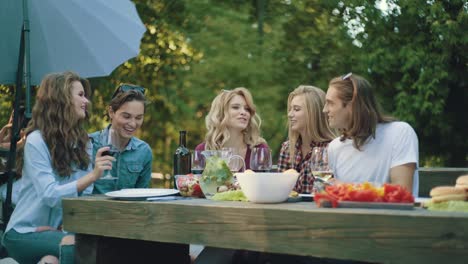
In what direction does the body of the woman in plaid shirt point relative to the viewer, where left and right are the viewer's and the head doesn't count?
facing the viewer and to the left of the viewer

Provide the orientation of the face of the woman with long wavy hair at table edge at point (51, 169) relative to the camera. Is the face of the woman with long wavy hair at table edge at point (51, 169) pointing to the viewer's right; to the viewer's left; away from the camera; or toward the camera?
to the viewer's right

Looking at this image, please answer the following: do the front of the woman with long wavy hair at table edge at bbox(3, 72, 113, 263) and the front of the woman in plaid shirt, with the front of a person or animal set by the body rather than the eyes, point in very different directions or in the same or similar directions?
very different directions

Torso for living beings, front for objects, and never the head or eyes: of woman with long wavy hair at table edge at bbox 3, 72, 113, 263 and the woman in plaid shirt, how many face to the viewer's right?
1

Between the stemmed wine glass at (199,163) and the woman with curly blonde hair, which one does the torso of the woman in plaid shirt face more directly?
the stemmed wine glass

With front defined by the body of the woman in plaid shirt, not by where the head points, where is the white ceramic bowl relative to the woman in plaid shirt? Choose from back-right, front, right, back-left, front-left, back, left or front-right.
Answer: front-left

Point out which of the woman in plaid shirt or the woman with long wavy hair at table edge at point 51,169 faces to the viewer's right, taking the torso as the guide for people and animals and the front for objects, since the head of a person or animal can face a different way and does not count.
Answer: the woman with long wavy hair at table edge

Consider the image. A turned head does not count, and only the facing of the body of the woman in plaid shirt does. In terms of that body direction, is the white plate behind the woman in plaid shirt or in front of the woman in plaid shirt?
in front

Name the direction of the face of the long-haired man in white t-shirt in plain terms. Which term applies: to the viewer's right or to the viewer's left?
to the viewer's left

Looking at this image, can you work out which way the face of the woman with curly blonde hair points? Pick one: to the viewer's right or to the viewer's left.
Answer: to the viewer's right

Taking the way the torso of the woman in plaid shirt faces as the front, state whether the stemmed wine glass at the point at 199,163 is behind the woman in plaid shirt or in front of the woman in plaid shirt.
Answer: in front

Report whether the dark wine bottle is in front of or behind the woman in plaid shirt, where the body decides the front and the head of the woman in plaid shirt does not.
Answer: in front

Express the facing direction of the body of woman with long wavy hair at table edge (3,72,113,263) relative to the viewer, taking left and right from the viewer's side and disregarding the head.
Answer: facing to the right of the viewer
